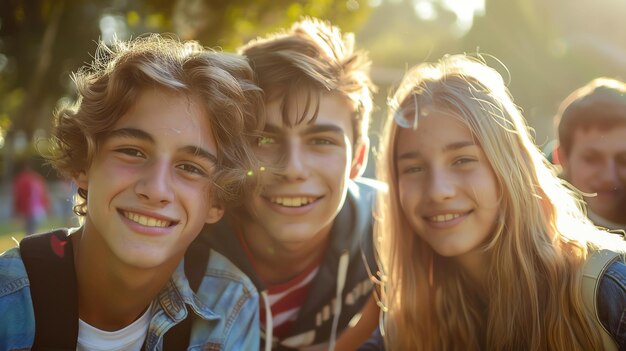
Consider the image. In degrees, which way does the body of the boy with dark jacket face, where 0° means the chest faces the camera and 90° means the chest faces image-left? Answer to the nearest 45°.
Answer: approximately 0°

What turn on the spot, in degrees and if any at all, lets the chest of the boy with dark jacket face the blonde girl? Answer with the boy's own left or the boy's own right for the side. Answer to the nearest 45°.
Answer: approximately 45° to the boy's own left
